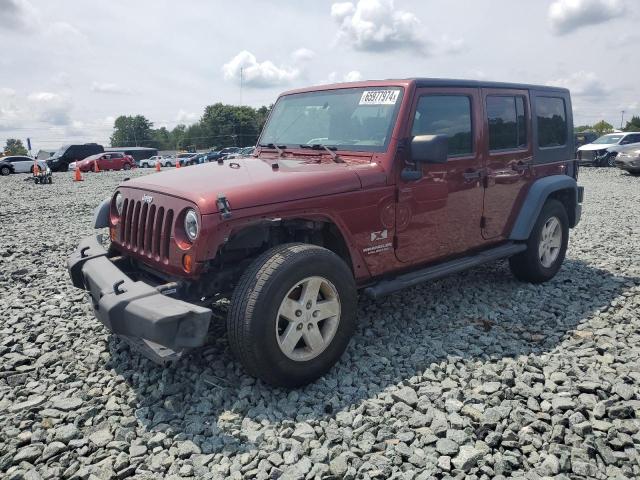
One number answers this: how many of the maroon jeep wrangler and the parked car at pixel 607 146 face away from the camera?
0

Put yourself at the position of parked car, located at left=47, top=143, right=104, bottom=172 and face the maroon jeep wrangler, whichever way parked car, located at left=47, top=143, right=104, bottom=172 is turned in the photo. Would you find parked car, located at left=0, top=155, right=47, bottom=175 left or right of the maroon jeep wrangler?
right

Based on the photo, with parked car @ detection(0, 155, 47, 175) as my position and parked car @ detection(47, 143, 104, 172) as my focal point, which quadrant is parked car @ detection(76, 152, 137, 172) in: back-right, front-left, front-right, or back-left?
front-right

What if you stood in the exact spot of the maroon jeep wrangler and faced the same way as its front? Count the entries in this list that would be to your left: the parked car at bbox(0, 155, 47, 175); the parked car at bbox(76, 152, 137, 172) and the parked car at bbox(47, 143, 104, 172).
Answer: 0

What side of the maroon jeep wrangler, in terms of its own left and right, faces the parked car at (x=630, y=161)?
back

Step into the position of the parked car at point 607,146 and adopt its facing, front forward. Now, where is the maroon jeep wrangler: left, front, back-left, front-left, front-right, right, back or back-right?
front-left

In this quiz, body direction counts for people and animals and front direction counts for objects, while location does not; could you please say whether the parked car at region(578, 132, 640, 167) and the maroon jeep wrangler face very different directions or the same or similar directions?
same or similar directions

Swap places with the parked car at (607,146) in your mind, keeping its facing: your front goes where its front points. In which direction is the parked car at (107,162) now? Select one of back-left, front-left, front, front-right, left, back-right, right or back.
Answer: front-right

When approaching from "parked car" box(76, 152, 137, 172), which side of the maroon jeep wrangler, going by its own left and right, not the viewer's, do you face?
right

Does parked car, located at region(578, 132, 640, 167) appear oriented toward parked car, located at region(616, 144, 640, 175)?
no

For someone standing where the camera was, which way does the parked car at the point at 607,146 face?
facing the viewer and to the left of the viewer

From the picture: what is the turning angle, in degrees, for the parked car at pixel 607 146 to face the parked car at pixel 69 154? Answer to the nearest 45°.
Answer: approximately 45° to its right

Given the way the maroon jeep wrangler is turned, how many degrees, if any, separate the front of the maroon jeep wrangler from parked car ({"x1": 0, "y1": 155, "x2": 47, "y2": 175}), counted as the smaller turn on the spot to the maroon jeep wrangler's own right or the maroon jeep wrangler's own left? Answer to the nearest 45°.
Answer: approximately 90° to the maroon jeep wrangler's own right

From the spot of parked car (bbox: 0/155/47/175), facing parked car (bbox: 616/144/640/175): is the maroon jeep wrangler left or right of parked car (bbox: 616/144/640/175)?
right
